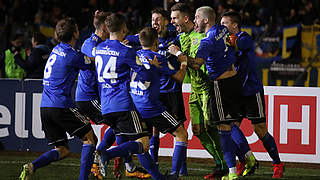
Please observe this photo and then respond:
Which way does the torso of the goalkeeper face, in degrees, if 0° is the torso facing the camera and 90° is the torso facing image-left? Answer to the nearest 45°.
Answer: approximately 45°

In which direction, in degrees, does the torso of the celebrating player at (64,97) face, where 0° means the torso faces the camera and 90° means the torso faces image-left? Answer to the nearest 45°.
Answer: approximately 225°

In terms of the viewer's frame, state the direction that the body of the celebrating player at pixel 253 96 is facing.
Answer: to the viewer's left

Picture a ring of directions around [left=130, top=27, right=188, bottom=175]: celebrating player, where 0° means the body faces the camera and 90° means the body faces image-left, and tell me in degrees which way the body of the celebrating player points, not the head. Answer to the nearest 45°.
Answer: approximately 225°

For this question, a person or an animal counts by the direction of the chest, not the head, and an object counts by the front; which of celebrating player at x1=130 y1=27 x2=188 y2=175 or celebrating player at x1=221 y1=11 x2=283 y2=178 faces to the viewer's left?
celebrating player at x1=221 y1=11 x2=283 y2=178

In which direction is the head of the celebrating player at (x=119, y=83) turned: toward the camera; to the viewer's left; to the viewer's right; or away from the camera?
away from the camera

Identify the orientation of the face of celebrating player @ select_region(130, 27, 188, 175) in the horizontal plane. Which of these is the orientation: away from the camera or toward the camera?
away from the camera
